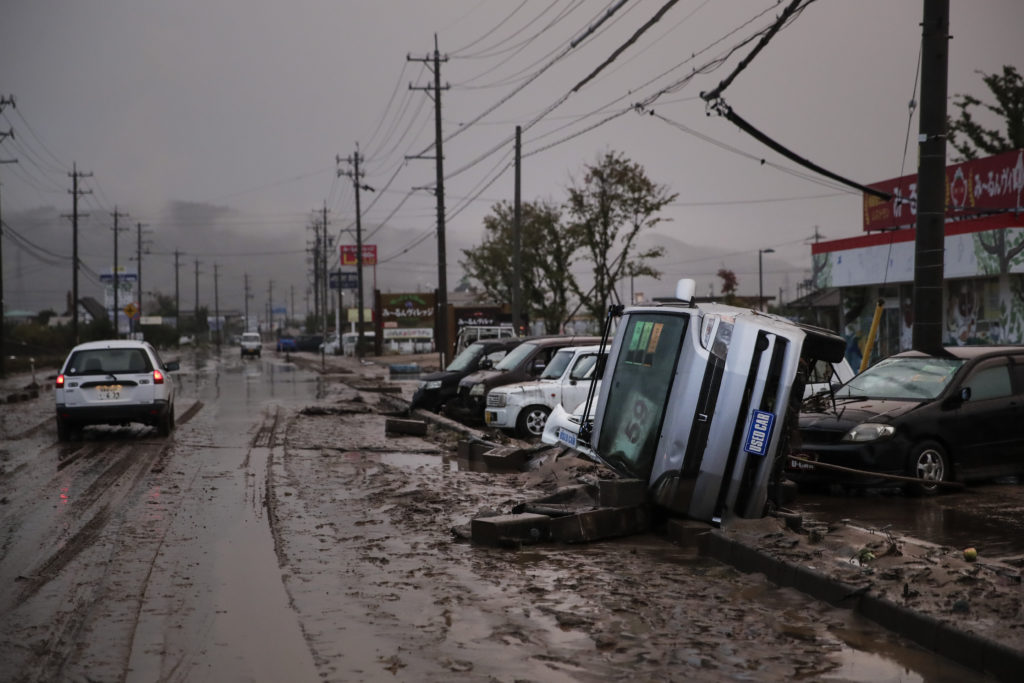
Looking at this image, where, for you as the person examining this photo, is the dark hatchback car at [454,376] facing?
facing the viewer and to the left of the viewer

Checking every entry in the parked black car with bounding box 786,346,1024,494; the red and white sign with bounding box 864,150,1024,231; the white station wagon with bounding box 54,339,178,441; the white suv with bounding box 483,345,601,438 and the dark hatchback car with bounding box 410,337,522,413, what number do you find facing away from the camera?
1

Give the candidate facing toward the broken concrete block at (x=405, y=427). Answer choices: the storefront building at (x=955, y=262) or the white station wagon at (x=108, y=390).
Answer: the storefront building

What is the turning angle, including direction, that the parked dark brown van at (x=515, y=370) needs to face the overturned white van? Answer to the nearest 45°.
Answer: approximately 45° to its left

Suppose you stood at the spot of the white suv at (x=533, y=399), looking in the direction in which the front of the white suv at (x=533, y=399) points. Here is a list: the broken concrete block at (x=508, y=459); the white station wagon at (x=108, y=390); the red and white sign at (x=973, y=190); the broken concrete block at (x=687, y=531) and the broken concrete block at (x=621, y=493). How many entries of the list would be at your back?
1

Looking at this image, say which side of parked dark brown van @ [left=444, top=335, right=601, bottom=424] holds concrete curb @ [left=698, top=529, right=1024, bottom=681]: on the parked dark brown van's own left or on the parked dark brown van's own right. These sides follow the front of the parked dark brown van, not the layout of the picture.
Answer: on the parked dark brown van's own left

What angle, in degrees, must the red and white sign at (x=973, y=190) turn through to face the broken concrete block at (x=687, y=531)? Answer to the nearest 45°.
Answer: approximately 45° to its left

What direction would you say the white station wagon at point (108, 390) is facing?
away from the camera

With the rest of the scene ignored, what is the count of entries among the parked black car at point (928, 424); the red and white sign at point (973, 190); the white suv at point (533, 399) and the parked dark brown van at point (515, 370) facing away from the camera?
0

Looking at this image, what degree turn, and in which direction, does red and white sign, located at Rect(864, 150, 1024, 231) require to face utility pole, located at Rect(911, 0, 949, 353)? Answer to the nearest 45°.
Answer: approximately 45° to its left

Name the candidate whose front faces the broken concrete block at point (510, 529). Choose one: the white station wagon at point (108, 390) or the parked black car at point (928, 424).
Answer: the parked black car

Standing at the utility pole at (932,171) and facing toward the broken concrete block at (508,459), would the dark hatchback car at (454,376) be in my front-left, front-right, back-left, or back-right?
front-right

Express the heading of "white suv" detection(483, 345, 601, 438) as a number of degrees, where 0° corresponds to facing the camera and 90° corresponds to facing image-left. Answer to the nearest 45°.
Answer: approximately 45°

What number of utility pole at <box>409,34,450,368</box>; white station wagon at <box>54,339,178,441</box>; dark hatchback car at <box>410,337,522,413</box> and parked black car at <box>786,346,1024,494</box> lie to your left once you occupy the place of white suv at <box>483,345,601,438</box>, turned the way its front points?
1

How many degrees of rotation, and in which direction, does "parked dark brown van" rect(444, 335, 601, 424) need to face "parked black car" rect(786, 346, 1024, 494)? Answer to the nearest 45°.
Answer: approximately 90° to its left

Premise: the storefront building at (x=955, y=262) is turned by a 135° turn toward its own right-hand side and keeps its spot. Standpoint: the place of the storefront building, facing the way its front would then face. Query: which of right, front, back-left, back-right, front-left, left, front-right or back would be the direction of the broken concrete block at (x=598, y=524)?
back

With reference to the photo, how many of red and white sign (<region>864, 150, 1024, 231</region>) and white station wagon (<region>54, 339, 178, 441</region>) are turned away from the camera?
1

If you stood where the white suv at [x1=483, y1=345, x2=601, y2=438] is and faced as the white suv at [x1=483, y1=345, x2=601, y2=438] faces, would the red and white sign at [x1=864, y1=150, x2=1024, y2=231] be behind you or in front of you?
behind

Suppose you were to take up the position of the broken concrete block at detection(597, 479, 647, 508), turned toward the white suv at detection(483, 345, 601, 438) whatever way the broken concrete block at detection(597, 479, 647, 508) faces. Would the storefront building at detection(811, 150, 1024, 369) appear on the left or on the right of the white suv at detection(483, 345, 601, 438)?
right
